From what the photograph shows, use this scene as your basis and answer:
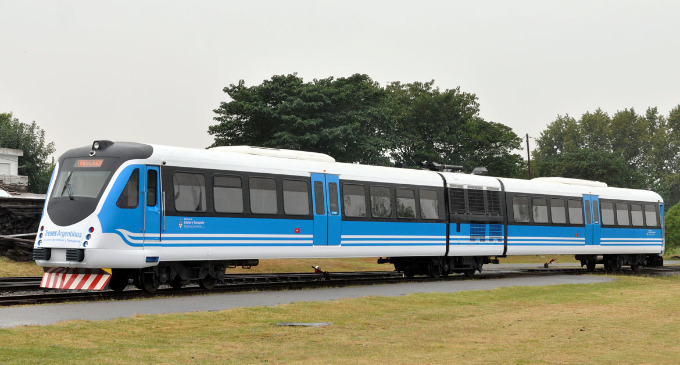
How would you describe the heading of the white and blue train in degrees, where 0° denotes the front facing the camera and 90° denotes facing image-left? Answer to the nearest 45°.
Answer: approximately 45°
